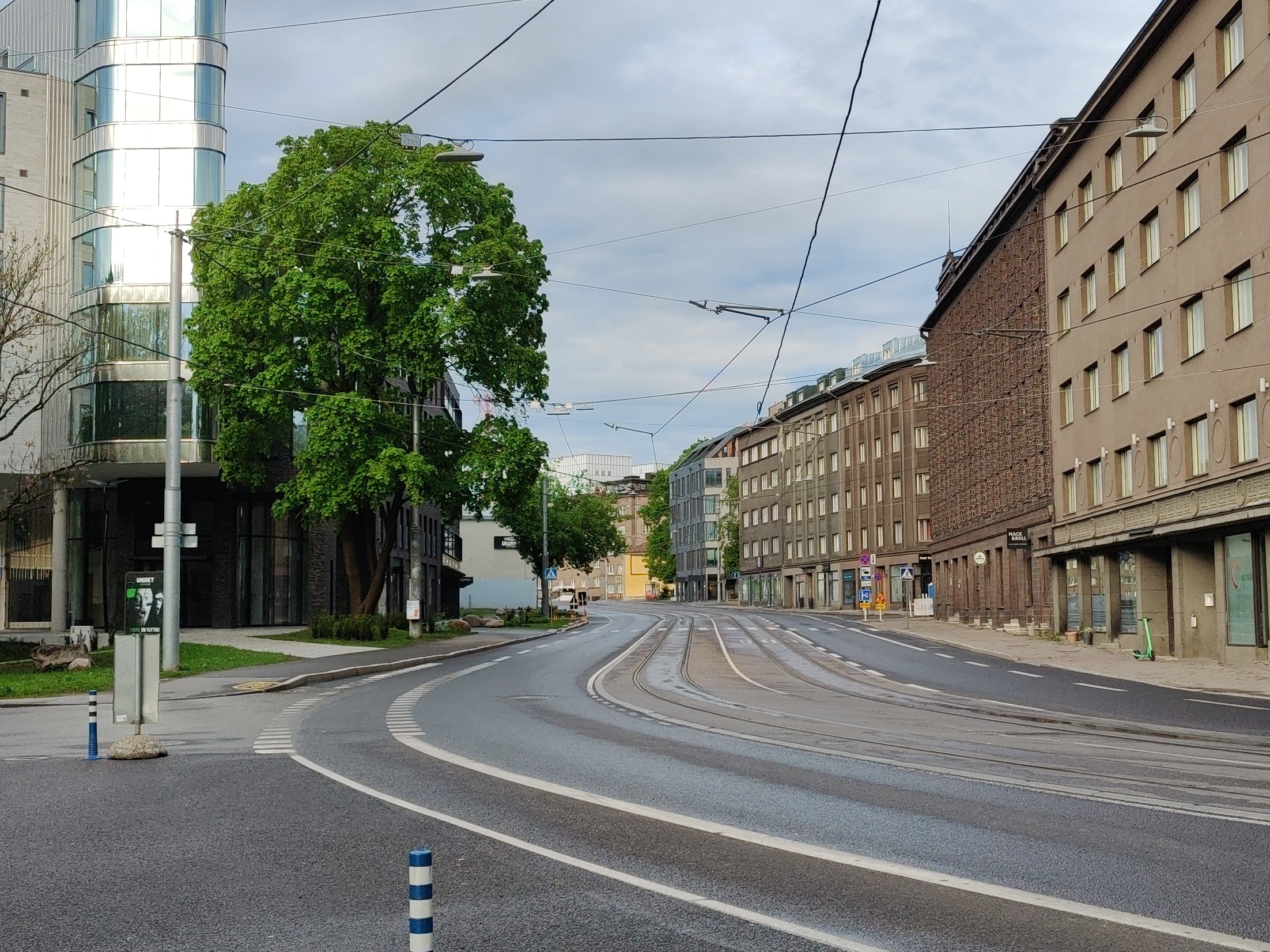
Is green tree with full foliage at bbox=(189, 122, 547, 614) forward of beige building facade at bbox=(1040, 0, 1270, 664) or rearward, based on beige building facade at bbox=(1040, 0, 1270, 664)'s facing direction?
forward

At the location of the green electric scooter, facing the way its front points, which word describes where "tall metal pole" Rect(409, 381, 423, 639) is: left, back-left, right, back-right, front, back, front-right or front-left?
back-right

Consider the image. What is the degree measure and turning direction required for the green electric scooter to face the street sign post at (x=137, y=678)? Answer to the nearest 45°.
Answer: approximately 45° to its right

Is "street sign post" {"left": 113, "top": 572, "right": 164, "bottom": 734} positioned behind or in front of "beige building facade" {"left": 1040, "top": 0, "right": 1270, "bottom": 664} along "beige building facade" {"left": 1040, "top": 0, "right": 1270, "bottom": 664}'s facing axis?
in front

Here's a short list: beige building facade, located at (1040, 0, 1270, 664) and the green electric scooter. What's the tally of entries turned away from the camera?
0

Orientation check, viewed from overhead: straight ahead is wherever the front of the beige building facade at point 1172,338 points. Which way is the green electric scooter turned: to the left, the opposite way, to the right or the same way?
to the left

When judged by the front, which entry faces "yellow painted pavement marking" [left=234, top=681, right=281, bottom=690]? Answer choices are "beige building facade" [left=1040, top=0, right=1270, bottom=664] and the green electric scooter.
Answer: the beige building facade

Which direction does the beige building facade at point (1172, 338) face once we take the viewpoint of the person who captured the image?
facing the viewer and to the left of the viewer

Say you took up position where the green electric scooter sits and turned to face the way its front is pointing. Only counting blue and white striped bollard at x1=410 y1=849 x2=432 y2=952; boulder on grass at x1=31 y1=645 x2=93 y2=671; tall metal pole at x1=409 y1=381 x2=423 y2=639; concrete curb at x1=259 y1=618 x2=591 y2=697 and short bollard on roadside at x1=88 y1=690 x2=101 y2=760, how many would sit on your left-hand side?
0

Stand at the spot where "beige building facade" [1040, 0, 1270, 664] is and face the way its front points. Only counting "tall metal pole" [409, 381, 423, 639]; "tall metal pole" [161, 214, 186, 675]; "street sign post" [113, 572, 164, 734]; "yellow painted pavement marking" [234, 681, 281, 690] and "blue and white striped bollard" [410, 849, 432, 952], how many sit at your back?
0

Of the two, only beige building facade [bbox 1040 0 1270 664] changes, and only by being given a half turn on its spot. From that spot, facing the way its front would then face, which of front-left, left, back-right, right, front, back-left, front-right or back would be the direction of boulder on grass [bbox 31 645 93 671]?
back

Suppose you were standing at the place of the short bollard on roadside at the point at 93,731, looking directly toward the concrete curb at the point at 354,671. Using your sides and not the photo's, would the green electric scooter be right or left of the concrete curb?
right

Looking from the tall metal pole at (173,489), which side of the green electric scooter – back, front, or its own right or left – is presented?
right

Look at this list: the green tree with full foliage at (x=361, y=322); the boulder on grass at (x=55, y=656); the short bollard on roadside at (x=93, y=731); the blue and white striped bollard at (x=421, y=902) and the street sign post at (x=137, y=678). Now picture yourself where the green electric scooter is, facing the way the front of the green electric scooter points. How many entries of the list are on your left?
0

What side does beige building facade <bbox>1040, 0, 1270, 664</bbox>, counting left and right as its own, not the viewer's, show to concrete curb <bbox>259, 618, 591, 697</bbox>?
front

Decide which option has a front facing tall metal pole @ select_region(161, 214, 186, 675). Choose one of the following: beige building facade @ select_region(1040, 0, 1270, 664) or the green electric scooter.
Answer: the beige building facade

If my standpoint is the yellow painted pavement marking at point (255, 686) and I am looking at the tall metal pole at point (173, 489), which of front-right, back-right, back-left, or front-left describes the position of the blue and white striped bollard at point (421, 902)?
back-left
